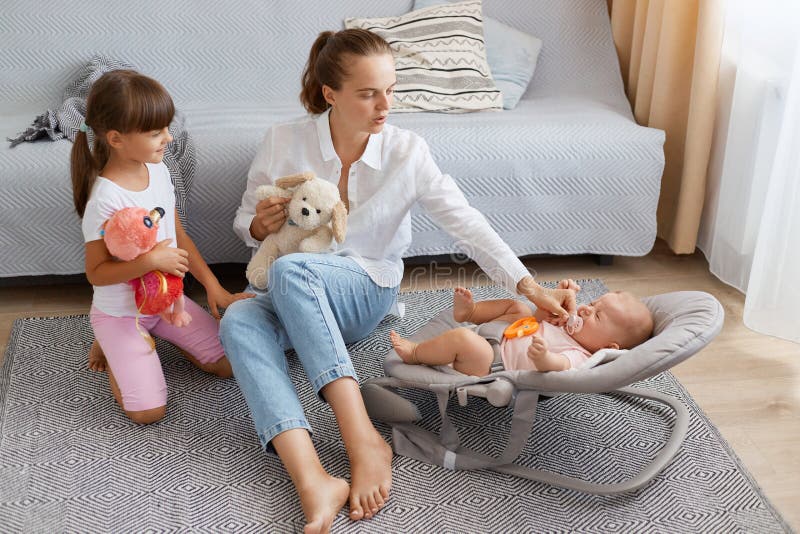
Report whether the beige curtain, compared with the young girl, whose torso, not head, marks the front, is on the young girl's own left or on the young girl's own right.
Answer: on the young girl's own left

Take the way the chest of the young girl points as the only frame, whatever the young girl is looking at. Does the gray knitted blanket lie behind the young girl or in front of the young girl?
behind

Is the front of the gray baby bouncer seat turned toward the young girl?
yes

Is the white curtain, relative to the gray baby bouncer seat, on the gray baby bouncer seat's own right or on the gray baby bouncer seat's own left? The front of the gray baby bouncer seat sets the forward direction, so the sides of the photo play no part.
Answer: on the gray baby bouncer seat's own right

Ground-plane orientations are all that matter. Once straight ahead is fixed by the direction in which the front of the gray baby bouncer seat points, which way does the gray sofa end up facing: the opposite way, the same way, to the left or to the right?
to the left

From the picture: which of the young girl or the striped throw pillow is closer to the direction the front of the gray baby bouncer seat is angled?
the young girl

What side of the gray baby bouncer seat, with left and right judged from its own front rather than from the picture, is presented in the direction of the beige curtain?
right

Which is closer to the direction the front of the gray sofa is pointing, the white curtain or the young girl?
the young girl

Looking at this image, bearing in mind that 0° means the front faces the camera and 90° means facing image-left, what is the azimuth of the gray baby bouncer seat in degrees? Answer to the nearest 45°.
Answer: approximately 90°
